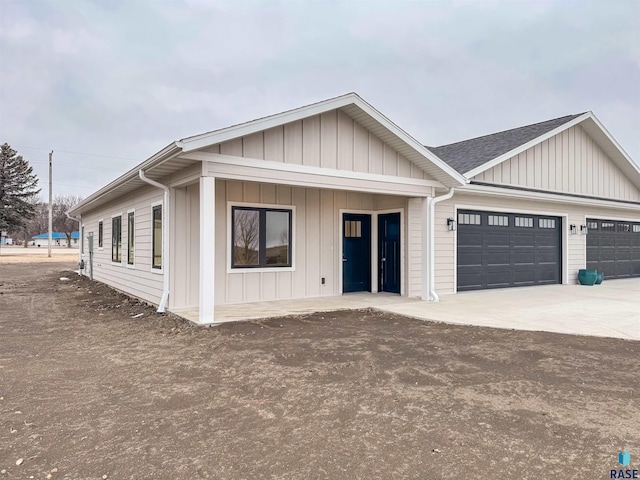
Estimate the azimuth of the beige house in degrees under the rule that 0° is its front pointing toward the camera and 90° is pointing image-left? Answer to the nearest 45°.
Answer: approximately 315°
